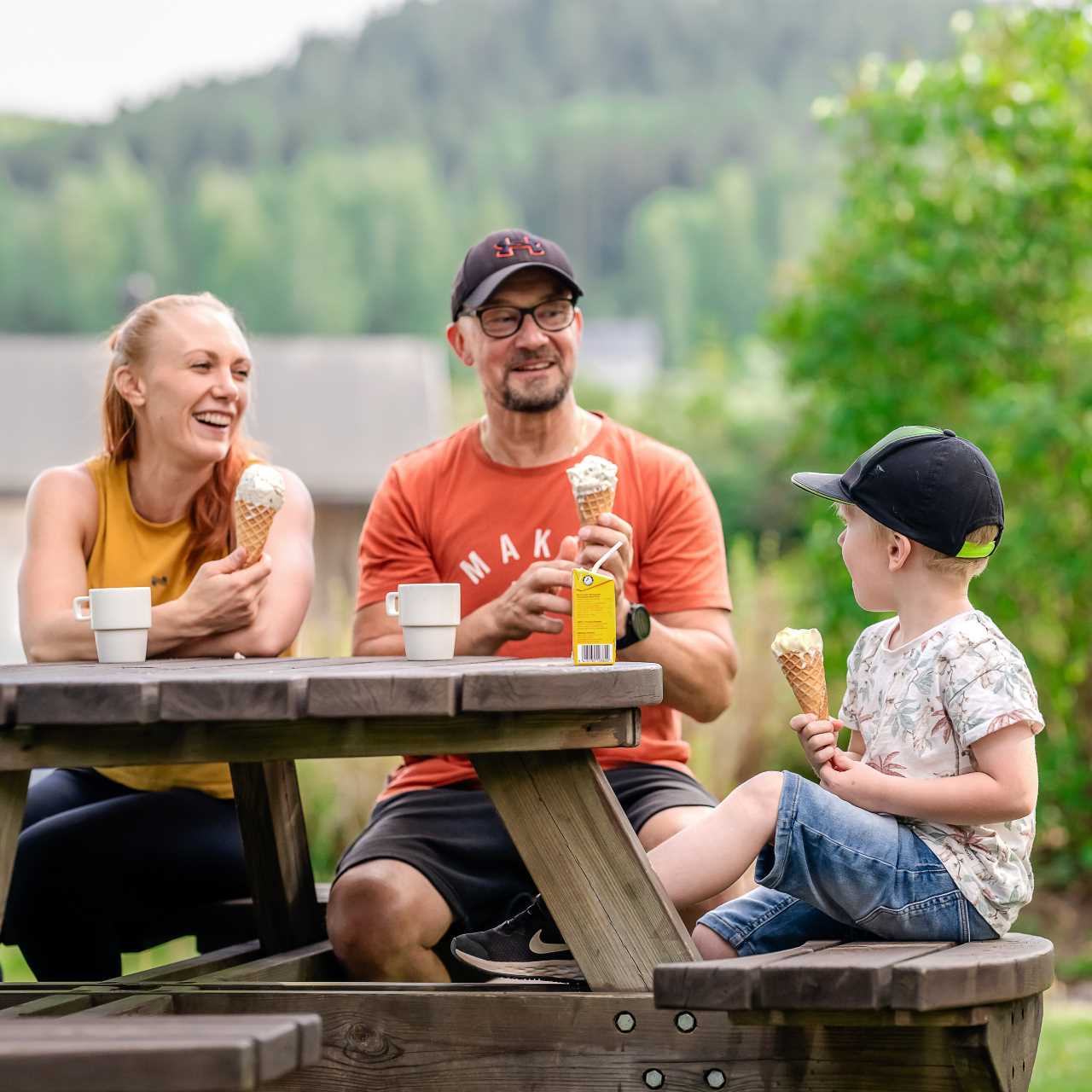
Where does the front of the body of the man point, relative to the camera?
toward the camera

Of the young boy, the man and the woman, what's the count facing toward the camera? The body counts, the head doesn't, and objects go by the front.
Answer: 2

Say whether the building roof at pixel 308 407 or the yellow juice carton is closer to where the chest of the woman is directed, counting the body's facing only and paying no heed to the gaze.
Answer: the yellow juice carton

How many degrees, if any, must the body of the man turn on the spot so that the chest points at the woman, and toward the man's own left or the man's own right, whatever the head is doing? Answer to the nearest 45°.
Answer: approximately 90° to the man's own right

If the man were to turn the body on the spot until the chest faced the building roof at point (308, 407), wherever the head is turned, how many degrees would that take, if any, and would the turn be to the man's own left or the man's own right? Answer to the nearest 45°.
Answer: approximately 180°

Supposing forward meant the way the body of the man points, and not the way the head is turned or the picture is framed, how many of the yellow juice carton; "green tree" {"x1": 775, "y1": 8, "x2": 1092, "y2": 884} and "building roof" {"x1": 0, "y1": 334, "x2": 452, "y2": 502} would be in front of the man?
1

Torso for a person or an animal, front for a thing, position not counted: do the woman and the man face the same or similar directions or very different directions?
same or similar directions

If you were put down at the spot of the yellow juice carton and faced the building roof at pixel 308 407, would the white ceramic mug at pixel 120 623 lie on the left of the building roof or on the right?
left

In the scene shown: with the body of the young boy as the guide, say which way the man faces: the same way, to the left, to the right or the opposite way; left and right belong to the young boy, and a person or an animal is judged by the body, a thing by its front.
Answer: to the left

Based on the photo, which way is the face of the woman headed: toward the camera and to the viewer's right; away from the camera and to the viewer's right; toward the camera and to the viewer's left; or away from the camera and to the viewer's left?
toward the camera and to the viewer's right

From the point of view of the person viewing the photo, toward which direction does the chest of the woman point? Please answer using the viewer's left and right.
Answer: facing the viewer

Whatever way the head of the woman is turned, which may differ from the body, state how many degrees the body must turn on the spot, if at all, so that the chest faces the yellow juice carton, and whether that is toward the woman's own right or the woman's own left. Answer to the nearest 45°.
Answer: approximately 45° to the woman's own left

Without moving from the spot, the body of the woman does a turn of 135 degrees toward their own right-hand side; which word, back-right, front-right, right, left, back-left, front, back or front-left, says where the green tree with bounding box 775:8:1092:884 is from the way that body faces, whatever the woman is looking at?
right

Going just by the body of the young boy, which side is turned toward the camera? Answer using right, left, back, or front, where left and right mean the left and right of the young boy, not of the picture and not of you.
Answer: left

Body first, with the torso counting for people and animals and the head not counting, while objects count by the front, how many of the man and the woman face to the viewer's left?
0

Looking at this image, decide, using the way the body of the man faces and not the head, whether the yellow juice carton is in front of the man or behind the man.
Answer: in front

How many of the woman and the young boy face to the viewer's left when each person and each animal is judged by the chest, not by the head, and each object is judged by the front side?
1
